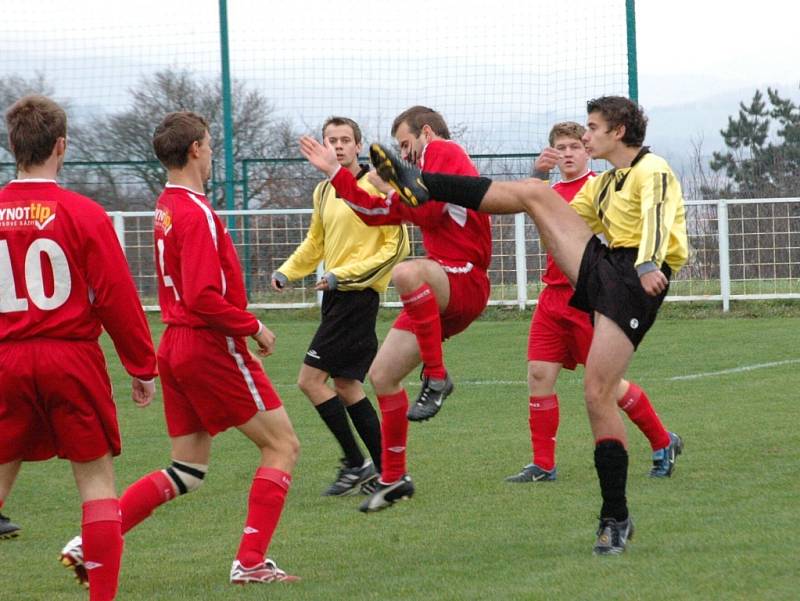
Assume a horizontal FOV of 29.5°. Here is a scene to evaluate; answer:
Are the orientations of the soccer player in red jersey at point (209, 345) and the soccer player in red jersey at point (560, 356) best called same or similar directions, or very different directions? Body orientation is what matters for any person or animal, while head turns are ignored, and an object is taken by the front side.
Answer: very different directions

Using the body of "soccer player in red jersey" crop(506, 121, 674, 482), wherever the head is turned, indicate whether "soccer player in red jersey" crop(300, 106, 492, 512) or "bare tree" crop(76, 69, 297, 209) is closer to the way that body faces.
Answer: the soccer player in red jersey

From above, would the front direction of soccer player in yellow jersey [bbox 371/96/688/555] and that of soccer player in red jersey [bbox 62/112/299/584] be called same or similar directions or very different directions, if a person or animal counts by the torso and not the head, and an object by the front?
very different directions

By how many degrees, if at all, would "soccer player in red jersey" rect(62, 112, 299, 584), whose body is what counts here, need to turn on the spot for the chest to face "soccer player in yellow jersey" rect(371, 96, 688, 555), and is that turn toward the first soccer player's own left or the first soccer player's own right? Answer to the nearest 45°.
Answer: approximately 45° to the first soccer player's own right

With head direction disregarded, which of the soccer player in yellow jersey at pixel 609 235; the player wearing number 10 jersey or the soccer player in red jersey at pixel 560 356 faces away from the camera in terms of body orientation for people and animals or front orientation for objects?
the player wearing number 10 jersey

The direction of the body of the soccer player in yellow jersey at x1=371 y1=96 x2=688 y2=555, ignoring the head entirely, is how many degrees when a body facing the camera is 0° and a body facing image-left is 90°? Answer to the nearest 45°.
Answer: approximately 45°

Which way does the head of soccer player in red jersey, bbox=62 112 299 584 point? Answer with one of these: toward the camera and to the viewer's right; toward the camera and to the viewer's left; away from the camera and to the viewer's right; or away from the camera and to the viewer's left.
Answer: away from the camera and to the viewer's right

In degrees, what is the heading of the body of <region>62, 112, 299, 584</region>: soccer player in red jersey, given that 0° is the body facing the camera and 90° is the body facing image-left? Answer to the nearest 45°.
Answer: approximately 225°

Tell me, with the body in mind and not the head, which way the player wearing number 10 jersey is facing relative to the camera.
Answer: away from the camera

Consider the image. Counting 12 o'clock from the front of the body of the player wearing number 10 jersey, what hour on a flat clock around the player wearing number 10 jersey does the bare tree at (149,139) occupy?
The bare tree is roughly at 12 o'clock from the player wearing number 10 jersey.

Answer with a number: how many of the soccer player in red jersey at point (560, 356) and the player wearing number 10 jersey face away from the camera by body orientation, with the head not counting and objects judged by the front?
1

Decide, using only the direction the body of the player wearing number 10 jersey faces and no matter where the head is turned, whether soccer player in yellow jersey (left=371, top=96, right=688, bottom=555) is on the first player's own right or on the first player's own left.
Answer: on the first player's own right
